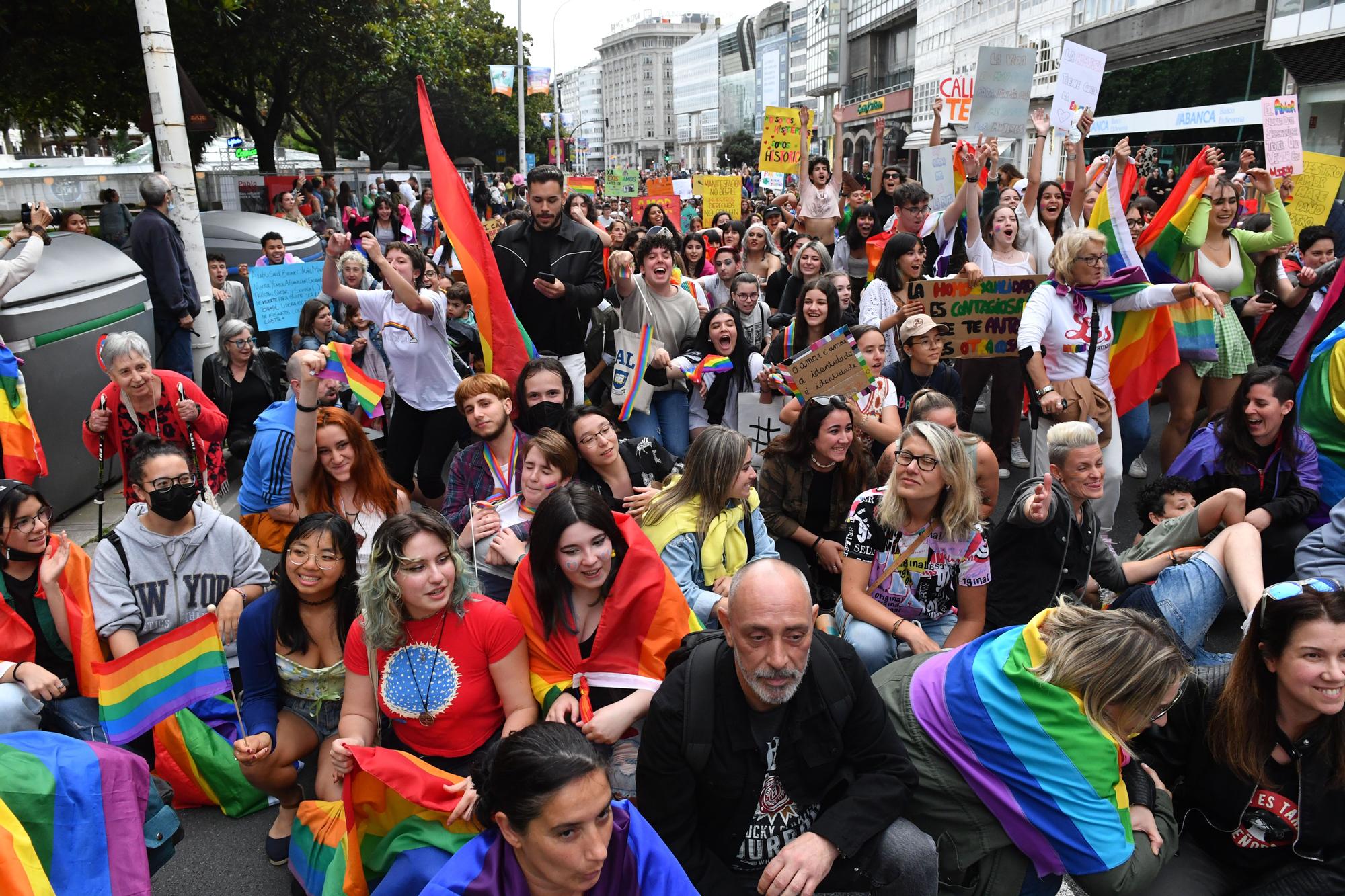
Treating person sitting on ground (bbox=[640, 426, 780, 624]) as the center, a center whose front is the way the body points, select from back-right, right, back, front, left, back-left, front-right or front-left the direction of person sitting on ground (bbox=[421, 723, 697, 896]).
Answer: front-right

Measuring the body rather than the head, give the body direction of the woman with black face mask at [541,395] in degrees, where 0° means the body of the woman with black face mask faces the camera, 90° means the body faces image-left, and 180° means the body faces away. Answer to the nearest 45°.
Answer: approximately 0°

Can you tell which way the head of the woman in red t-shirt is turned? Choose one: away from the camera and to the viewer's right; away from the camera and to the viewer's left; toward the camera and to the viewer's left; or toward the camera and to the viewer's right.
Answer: toward the camera and to the viewer's right

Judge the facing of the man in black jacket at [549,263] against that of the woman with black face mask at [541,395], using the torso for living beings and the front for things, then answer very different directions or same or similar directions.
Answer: same or similar directions

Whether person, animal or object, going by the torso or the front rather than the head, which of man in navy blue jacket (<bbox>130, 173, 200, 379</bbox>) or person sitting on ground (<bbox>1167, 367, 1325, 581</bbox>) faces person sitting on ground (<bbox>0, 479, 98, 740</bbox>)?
person sitting on ground (<bbox>1167, 367, 1325, 581</bbox>)

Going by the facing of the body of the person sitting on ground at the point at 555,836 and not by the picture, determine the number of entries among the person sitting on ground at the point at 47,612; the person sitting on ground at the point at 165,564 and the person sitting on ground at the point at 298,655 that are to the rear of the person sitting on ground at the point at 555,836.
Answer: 3

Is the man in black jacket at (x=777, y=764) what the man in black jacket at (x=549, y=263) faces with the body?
yes

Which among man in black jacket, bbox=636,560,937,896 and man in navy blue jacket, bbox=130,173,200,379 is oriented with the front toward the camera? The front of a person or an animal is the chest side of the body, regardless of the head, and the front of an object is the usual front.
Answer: man in black jacket, bbox=636,560,937,896

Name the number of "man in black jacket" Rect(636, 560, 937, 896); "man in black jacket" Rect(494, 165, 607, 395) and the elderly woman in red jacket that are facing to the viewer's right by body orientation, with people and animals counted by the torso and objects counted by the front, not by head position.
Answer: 0

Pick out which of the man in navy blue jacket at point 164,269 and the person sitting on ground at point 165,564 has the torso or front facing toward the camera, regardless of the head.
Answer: the person sitting on ground

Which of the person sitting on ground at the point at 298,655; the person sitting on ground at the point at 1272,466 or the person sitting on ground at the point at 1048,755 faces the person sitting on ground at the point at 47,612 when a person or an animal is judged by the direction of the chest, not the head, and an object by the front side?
the person sitting on ground at the point at 1272,466

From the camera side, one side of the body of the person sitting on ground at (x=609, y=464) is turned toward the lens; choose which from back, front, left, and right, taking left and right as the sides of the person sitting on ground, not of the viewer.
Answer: front

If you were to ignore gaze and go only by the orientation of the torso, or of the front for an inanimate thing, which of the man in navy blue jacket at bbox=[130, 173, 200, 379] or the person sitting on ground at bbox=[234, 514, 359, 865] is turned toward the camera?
the person sitting on ground

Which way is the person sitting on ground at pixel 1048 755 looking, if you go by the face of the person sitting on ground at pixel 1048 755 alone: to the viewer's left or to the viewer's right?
to the viewer's right

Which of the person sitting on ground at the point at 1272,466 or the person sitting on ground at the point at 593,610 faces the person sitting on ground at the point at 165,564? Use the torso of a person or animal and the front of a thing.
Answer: the person sitting on ground at the point at 1272,466

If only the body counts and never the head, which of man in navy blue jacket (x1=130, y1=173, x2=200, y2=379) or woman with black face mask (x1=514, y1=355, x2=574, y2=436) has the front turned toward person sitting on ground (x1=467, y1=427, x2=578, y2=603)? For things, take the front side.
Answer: the woman with black face mask

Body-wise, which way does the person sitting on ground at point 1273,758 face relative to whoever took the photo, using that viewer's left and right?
facing the viewer

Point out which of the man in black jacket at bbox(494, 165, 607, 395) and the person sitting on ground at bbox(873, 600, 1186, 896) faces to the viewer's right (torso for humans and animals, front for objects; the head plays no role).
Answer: the person sitting on ground

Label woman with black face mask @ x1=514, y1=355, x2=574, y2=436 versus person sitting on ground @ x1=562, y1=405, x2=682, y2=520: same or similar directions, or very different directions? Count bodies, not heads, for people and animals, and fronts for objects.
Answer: same or similar directions
